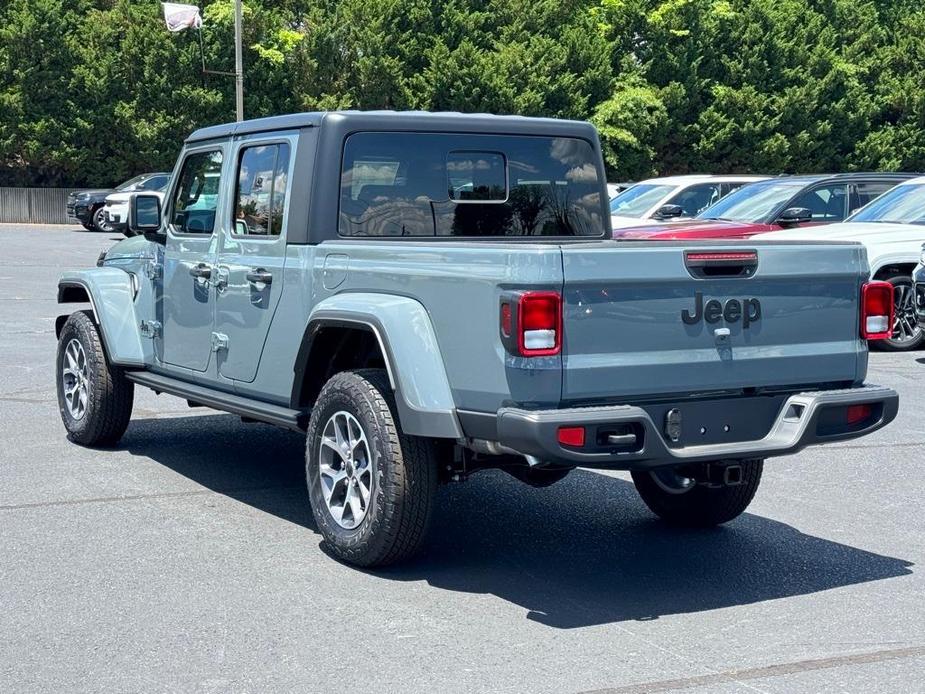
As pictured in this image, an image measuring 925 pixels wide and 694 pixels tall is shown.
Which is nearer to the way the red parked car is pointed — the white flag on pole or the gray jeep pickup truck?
the gray jeep pickup truck

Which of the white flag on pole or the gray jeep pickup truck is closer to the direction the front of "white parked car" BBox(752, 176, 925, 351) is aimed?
the gray jeep pickup truck

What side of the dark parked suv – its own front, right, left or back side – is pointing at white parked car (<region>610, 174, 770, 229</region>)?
left

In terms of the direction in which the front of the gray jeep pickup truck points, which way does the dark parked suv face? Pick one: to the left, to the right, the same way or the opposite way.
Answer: to the left

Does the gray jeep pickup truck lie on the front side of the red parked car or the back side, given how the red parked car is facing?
on the front side

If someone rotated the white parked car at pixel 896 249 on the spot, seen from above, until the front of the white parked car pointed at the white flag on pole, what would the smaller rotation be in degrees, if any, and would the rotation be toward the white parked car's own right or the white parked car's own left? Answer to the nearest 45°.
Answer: approximately 90° to the white parked car's own right

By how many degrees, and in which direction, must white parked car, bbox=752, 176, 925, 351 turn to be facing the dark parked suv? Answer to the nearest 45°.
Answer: approximately 90° to its right

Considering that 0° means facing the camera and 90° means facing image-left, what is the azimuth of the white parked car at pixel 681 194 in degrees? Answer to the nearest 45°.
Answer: approximately 45°

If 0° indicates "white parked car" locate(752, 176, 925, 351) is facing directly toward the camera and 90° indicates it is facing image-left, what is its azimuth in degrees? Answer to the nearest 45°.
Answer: approximately 45°

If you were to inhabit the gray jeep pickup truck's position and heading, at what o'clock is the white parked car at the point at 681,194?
The white parked car is roughly at 2 o'clock from the gray jeep pickup truck.

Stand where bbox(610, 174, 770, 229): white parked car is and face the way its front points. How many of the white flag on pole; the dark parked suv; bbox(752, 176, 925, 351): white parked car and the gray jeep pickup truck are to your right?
2
